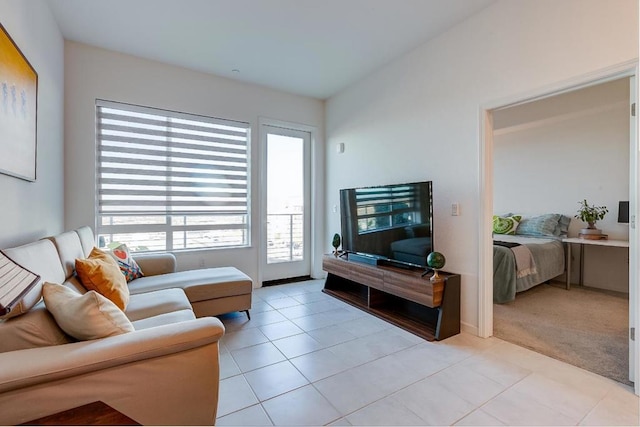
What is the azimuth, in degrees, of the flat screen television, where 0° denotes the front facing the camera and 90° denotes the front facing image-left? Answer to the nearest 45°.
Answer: approximately 45°

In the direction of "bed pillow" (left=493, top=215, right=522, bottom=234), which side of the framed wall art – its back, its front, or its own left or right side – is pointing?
front

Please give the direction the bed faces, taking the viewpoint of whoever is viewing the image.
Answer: facing the viewer and to the left of the viewer

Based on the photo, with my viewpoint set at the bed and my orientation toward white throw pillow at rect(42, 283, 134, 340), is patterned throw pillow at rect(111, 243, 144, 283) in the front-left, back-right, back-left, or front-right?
front-right

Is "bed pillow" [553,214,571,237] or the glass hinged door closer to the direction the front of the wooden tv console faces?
the glass hinged door

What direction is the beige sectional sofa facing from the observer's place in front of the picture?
facing to the right of the viewer

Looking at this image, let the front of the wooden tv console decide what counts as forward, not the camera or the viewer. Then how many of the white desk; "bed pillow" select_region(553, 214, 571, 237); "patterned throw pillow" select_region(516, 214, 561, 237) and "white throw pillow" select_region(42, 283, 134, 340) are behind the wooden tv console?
3

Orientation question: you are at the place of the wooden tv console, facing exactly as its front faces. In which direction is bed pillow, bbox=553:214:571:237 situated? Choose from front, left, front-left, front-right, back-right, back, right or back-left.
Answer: back

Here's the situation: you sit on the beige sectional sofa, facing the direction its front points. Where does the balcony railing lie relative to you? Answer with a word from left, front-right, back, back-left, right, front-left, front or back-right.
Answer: front-left

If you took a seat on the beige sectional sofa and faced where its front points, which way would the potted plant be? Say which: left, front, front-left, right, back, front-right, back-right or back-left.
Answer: front

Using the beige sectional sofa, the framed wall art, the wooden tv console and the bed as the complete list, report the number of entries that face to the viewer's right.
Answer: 2

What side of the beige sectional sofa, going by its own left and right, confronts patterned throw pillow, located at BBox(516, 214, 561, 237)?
front

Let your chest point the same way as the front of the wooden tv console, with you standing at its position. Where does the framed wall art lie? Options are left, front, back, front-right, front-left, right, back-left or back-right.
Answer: front

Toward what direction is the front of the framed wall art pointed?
to the viewer's right

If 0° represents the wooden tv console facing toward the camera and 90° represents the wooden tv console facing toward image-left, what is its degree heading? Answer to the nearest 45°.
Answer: approximately 45°

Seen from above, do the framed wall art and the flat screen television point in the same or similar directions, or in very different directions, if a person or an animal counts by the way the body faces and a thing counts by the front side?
very different directions

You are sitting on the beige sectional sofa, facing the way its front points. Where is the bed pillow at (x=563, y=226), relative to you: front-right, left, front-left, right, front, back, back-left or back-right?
front

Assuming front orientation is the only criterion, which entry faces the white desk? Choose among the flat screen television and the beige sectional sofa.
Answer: the beige sectional sofa
